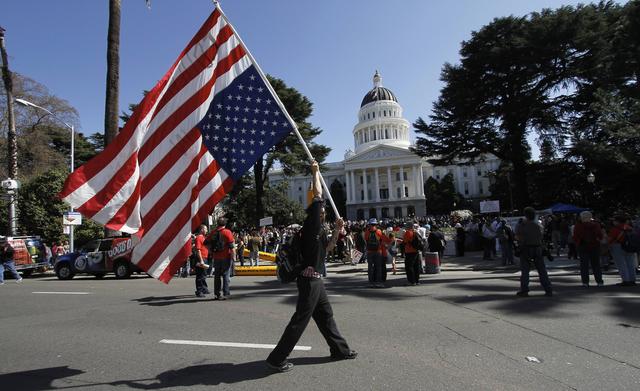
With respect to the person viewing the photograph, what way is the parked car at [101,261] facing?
facing to the left of the viewer

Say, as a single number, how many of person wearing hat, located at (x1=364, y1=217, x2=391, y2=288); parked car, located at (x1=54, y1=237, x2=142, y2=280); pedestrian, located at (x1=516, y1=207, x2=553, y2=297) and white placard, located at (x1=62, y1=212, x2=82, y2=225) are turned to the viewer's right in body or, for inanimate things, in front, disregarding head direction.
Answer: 0

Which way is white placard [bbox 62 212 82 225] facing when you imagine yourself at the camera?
facing the viewer

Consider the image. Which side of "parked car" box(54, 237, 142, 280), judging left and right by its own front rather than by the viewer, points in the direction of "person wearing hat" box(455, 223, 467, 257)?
back

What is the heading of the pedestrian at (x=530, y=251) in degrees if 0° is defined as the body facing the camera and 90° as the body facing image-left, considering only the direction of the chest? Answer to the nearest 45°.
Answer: approximately 180°

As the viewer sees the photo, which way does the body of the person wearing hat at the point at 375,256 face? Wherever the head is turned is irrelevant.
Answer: away from the camera

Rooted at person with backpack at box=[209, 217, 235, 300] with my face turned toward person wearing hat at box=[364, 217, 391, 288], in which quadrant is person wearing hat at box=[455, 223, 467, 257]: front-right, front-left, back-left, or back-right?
front-left
